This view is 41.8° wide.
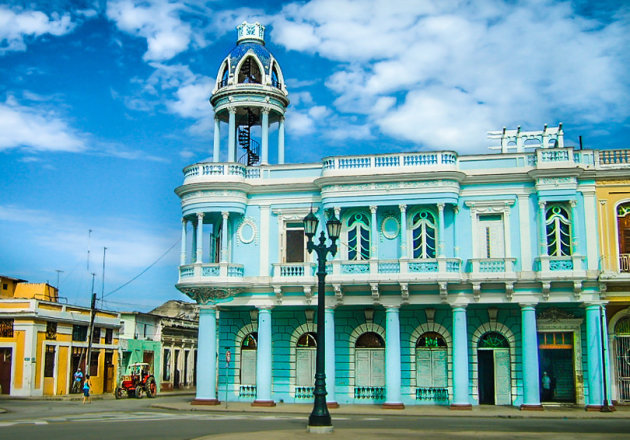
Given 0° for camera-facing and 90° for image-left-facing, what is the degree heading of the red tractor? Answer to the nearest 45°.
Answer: approximately 45°

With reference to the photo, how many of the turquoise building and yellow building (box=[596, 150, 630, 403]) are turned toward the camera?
2

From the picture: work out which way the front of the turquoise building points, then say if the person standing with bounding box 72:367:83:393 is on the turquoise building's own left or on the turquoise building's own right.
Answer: on the turquoise building's own right

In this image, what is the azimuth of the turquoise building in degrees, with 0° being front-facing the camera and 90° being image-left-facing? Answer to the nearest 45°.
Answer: approximately 0°

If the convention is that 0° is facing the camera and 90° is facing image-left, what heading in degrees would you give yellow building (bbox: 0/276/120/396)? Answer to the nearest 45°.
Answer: approximately 315°

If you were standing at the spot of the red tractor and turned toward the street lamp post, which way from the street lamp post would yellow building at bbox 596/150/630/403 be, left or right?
left

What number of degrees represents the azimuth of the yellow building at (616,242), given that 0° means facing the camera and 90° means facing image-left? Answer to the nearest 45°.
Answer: approximately 0°

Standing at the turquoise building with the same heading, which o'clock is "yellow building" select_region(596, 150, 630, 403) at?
The yellow building is roughly at 9 o'clock from the turquoise building.
